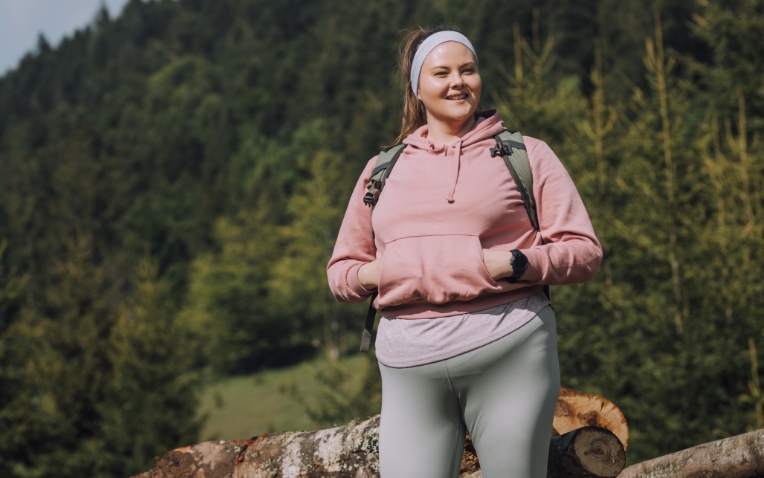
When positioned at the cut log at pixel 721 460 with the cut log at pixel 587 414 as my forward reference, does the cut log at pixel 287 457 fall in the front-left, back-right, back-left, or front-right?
front-left

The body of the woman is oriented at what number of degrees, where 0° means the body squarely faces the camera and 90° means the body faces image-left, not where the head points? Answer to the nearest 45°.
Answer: approximately 0°

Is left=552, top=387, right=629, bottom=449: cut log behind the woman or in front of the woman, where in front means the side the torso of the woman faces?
behind

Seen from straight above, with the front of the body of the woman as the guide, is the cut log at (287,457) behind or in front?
behind

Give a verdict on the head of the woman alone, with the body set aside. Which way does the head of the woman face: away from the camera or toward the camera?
toward the camera
